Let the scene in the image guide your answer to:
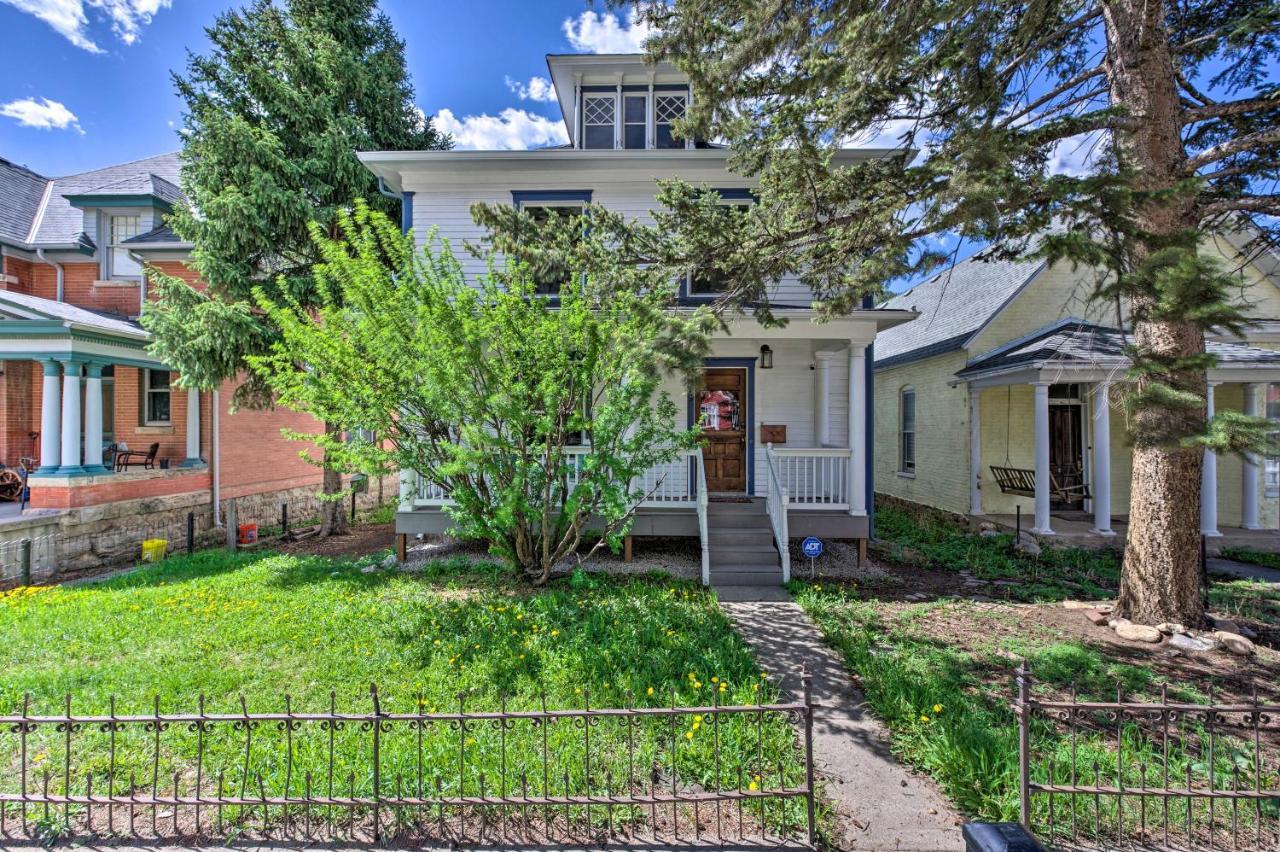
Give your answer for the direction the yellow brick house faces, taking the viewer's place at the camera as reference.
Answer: facing the viewer and to the right of the viewer

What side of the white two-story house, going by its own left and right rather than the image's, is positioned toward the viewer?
front

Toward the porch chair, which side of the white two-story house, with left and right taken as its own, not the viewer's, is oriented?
right

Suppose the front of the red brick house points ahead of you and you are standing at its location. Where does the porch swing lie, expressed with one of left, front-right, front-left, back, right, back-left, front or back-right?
left

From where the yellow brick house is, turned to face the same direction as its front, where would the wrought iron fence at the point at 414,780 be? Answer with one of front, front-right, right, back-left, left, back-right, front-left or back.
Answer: front-right

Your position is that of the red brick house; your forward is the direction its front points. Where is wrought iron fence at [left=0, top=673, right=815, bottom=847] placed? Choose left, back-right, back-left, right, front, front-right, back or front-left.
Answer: front-left

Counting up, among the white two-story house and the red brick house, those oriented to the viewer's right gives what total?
0

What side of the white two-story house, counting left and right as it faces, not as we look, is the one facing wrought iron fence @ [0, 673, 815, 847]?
front

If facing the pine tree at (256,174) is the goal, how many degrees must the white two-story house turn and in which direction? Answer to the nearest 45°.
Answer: approximately 90° to its right

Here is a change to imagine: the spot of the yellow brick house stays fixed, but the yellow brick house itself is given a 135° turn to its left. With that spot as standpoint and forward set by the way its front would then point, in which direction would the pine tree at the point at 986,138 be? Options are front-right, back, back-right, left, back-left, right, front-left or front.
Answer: back

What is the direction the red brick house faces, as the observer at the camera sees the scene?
facing the viewer and to the left of the viewer

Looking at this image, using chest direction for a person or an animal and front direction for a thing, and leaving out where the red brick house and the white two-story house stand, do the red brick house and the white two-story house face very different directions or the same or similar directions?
same or similar directions

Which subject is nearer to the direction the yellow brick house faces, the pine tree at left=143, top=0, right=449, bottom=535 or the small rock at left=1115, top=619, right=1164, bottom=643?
the small rock

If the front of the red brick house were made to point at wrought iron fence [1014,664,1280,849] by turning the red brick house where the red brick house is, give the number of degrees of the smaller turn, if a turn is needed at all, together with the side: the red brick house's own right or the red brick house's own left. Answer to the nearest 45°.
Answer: approximately 45° to the red brick house's own left

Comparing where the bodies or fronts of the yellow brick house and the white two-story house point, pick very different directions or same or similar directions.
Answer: same or similar directions

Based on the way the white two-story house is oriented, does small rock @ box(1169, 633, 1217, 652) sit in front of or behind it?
in front

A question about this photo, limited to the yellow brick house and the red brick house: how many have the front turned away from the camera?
0
